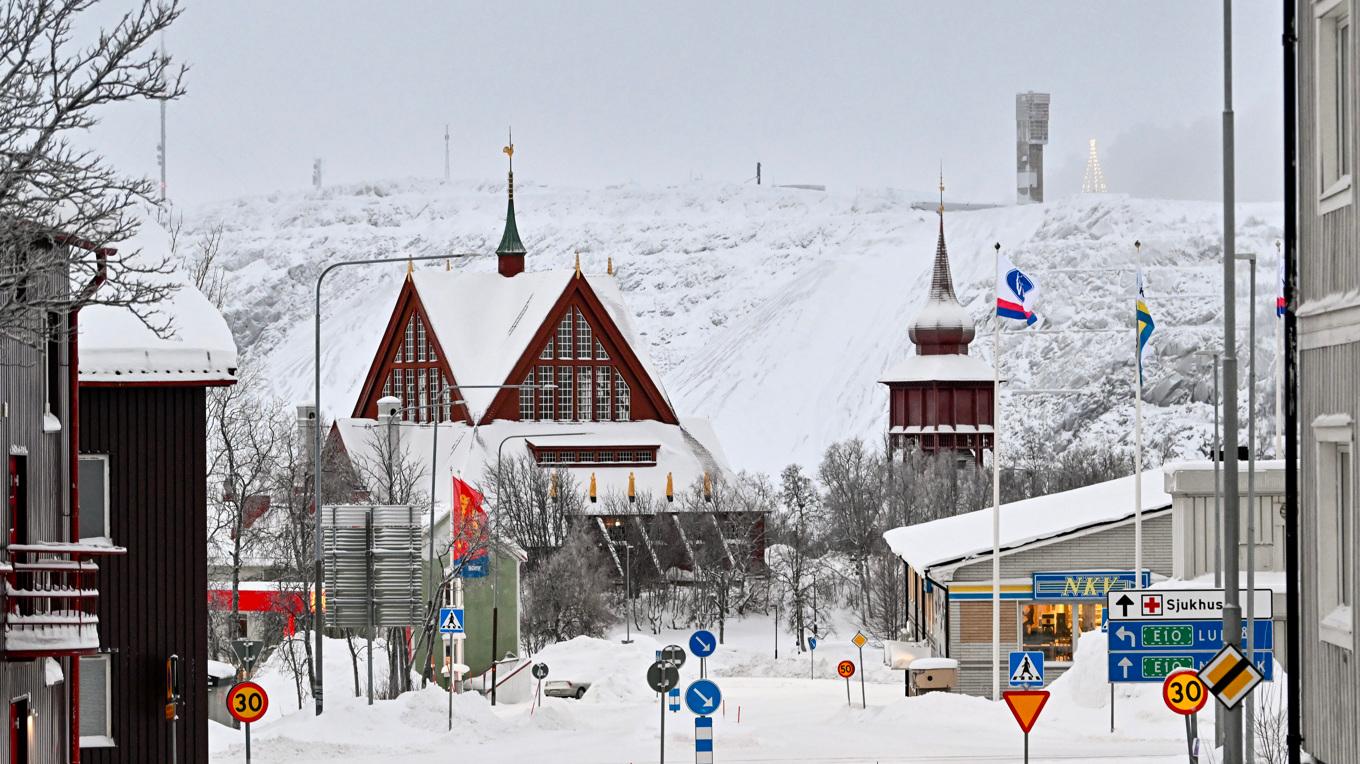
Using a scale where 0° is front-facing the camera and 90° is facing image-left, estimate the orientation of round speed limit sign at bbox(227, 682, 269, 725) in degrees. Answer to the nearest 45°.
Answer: approximately 0°

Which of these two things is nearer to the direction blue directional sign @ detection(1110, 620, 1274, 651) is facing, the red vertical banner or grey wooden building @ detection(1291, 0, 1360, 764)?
the grey wooden building

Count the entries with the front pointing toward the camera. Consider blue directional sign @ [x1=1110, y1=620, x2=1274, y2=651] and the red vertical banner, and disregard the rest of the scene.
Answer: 2

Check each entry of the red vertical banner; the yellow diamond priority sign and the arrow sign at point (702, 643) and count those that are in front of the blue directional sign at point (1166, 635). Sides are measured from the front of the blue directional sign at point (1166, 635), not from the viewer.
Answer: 1

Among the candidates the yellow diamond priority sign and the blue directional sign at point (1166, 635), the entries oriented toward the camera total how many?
2

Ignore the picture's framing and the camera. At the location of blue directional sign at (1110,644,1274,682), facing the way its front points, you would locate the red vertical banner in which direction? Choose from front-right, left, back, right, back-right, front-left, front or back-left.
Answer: back-right

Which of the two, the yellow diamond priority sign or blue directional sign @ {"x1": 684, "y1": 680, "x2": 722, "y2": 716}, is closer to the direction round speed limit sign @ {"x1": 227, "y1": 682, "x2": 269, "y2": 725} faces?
the yellow diamond priority sign

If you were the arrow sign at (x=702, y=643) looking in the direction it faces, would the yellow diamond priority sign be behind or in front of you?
in front

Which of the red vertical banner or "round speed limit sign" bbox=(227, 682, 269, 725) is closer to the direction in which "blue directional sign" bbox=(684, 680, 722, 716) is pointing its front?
the round speed limit sign

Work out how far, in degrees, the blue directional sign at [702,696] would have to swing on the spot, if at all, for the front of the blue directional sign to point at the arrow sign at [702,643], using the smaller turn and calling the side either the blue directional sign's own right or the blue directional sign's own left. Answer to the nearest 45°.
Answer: approximately 180°

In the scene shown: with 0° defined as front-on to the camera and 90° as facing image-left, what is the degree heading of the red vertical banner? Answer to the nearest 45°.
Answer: approximately 0°
